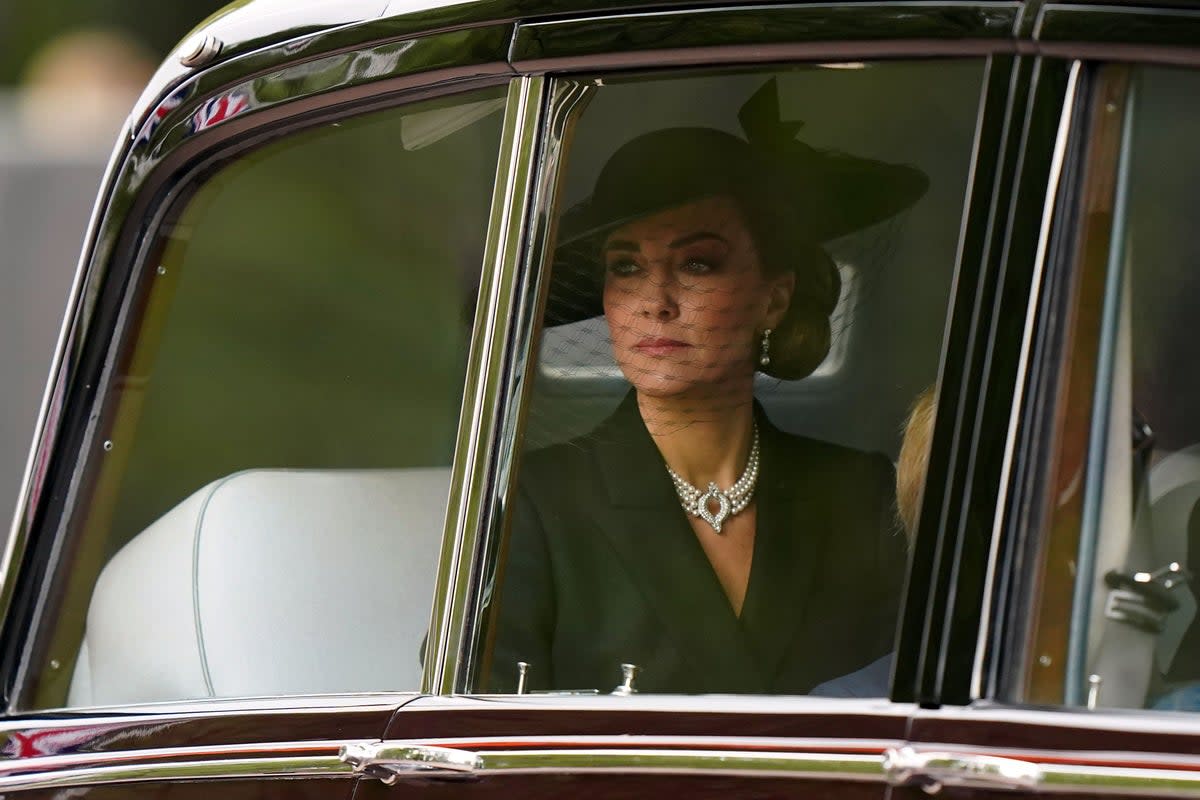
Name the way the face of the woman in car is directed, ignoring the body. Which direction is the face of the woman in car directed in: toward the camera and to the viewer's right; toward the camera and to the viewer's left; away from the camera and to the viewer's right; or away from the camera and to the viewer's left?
toward the camera and to the viewer's left

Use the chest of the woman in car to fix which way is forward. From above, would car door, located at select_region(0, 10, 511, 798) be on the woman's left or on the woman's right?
on the woman's right

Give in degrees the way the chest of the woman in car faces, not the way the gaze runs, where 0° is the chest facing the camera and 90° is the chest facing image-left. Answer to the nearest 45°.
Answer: approximately 0°
